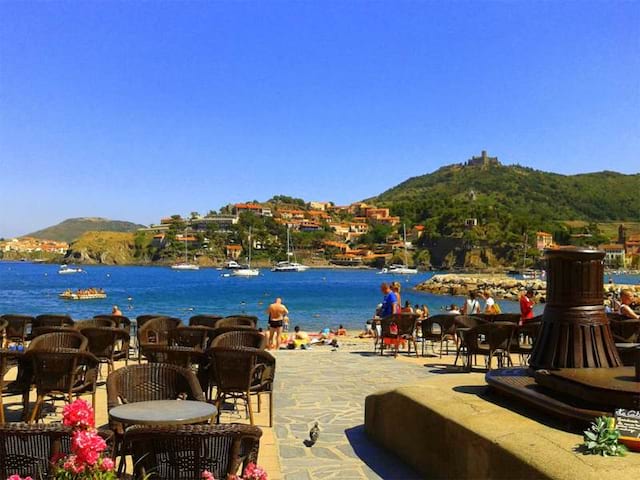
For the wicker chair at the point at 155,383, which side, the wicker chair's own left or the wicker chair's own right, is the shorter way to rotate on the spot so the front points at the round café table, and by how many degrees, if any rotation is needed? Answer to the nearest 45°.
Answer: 0° — it already faces it

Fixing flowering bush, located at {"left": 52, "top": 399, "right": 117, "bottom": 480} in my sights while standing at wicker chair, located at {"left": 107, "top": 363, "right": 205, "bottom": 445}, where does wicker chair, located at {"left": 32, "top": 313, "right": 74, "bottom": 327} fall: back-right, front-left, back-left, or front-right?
back-right

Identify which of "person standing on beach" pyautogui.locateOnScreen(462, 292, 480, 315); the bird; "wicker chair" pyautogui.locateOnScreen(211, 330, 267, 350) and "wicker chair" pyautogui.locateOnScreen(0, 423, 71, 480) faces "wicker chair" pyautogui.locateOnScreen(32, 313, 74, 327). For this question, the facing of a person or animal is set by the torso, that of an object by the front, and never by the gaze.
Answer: "wicker chair" pyautogui.locateOnScreen(0, 423, 71, 480)

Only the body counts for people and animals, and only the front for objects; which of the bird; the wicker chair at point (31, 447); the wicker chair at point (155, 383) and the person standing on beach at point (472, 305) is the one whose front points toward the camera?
the wicker chair at point (155, 383)

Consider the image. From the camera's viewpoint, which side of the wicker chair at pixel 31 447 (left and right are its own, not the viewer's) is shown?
back

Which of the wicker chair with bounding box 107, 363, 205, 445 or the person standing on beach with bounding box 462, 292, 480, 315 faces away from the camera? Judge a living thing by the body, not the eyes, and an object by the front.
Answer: the person standing on beach
